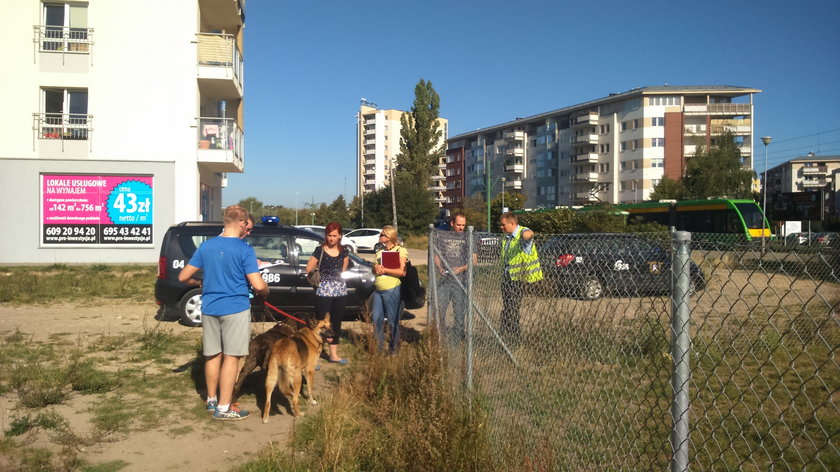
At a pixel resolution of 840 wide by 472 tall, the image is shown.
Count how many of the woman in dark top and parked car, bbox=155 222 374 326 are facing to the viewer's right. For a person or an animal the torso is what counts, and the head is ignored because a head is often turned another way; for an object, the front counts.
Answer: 1

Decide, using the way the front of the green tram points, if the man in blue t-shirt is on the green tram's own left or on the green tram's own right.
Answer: on the green tram's own right

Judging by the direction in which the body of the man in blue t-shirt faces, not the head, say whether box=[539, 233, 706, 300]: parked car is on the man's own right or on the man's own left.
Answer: on the man's own right

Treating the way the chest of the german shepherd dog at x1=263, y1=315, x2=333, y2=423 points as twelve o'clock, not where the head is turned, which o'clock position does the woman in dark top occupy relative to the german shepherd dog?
The woman in dark top is roughly at 11 o'clock from the german shepherd dog.

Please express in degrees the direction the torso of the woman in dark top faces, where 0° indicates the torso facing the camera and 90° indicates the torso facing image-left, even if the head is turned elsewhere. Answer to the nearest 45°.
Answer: approximately 0°

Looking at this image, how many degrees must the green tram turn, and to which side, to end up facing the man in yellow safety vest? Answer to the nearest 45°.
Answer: approximately 45° to its right

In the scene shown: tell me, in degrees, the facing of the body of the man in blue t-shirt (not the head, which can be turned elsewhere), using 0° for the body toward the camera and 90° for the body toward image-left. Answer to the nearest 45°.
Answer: approximately 225°

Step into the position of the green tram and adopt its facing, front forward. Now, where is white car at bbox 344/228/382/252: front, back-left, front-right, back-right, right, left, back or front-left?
back-right

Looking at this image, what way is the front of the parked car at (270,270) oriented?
to the viewer's right

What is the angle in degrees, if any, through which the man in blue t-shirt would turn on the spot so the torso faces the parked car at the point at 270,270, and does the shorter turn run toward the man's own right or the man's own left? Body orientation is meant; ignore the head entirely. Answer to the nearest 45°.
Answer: approximately 45° to the man's own left
